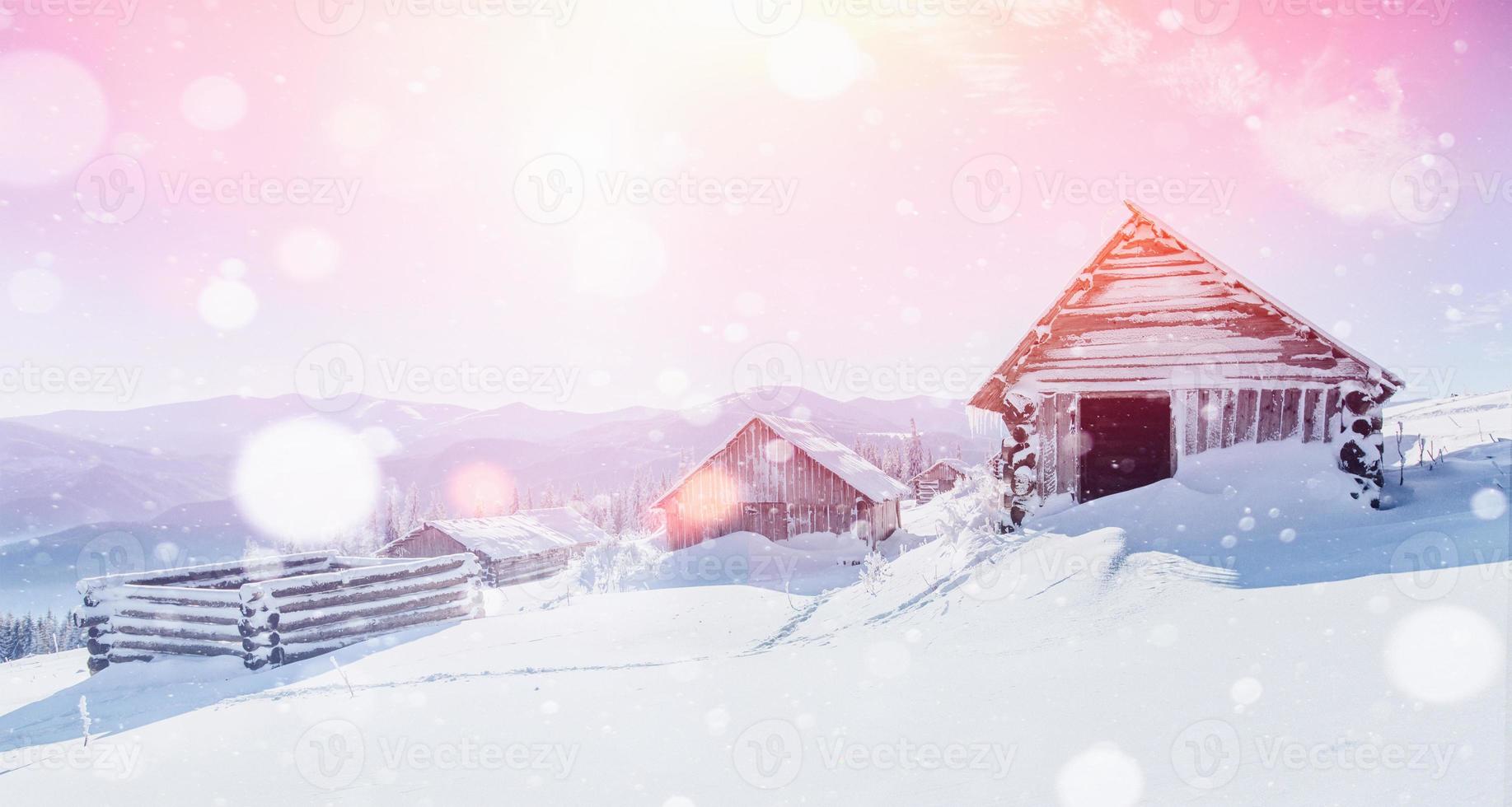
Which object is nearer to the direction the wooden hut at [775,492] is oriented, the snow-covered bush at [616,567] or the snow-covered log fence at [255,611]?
the snow-covered log fence

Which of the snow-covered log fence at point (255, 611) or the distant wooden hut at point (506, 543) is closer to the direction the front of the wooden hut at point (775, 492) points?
the snow-covered log fence

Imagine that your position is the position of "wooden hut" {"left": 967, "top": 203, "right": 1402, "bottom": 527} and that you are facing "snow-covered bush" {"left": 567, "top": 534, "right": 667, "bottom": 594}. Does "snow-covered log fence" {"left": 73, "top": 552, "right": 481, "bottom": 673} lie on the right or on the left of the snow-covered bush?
left

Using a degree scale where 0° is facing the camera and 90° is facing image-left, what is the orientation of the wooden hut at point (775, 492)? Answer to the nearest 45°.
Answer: approximately 0°

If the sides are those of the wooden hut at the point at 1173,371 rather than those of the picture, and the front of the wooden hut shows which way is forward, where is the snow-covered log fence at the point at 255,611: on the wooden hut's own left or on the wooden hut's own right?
on the wooden hut's own right
